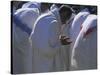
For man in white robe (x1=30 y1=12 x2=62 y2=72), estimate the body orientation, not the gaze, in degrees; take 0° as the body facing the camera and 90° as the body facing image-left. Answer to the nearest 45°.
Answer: approximately 270°

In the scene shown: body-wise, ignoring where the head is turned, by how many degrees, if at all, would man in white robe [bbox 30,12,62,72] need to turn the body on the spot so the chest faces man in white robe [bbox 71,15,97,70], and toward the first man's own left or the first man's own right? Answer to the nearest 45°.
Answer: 0° — they already face them
